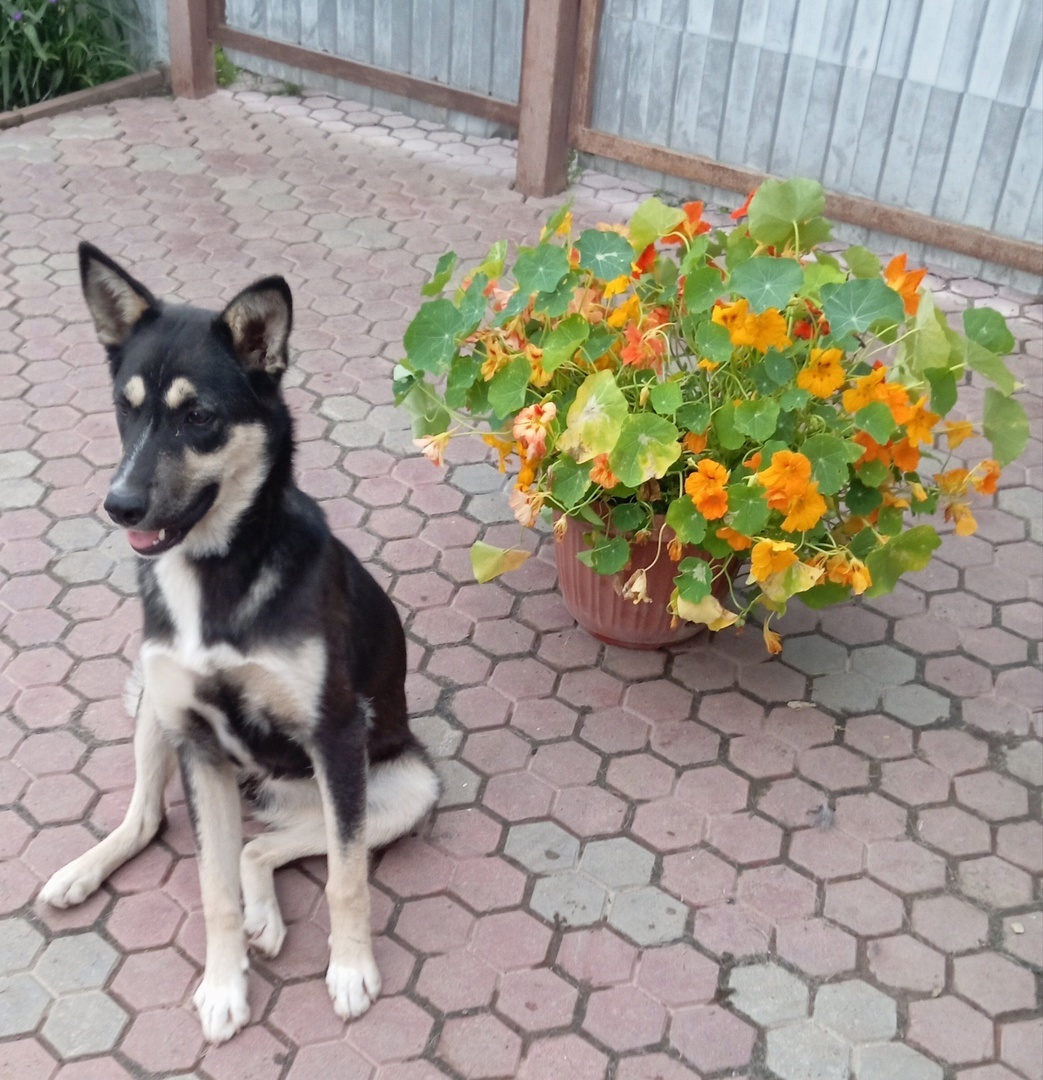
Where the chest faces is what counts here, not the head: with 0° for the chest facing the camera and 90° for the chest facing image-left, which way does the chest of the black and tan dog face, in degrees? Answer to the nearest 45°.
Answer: approximately 45°

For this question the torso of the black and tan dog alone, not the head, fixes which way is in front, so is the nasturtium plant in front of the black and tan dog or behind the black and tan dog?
behind

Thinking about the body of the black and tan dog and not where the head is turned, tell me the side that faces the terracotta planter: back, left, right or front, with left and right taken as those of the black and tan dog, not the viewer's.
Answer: back
